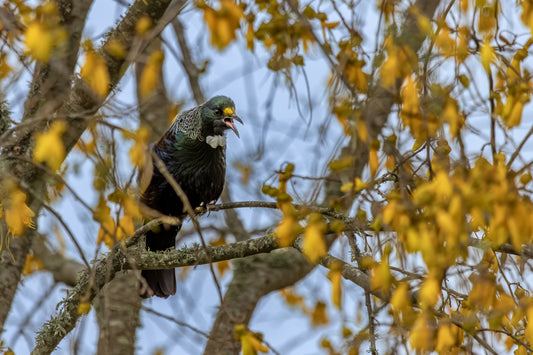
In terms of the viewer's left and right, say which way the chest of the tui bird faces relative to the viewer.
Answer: facing the viewer and to the right of the viewer
